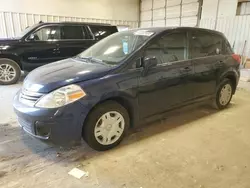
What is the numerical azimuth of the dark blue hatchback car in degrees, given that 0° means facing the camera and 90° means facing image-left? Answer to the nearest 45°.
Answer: approximately 45°

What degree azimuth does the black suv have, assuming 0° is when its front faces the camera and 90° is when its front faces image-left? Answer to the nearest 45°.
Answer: approximately 90°

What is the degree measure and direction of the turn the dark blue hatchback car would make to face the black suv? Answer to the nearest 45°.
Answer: approximately 90° to its right

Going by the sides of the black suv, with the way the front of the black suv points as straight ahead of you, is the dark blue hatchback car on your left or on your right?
on your left

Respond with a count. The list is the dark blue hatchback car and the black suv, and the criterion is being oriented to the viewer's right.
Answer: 0
